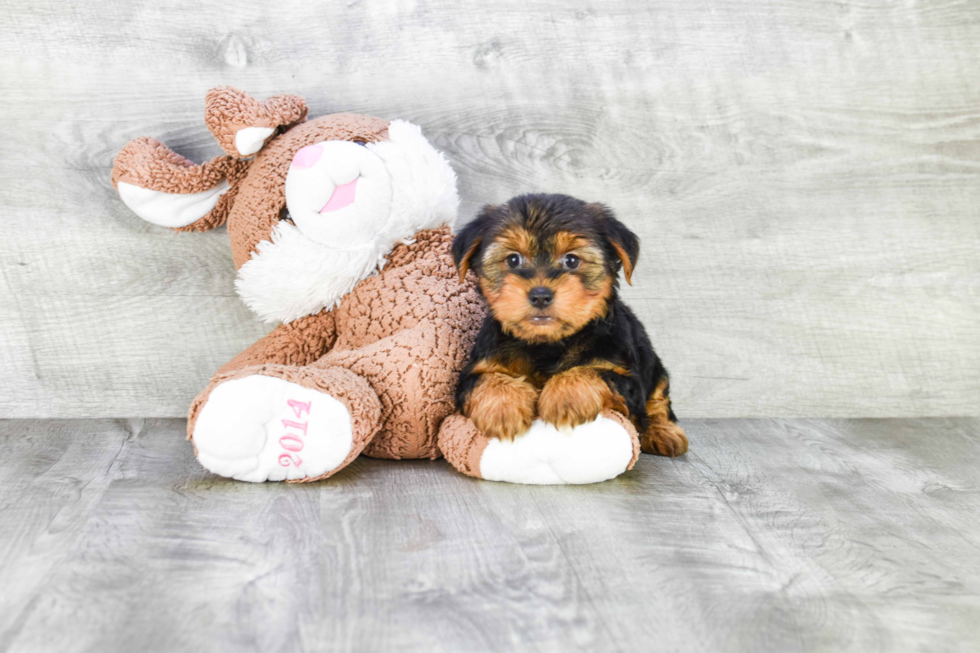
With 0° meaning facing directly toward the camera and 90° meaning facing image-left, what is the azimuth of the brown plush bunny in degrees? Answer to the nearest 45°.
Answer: approximately 0°
